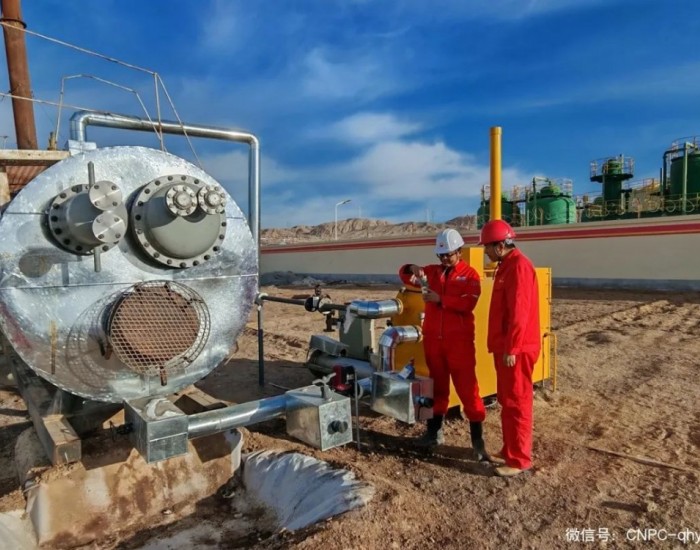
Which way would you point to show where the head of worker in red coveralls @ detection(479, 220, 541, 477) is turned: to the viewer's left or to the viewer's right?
to the viewer's left

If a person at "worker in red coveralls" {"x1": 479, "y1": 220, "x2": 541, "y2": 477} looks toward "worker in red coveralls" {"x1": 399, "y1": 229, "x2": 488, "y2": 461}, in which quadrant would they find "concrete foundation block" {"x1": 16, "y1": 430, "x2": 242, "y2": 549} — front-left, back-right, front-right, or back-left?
front-left

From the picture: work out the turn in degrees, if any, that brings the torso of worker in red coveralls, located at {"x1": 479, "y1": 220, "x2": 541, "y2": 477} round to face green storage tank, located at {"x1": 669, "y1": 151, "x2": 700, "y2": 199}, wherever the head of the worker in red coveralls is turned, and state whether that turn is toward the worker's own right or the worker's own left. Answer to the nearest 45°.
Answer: approximately 90° to the worker's own right

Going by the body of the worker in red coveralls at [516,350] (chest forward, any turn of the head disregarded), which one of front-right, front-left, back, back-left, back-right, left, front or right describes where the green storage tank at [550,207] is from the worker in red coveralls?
right

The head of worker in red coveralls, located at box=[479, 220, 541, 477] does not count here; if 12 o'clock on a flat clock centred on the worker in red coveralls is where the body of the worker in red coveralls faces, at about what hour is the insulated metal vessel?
The insulated metal vessel is roughly at 11 o'clock from the worker in red coveralls.

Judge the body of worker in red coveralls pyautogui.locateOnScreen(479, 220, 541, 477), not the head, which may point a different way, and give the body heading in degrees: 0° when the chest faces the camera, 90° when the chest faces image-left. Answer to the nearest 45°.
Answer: approximately 90°

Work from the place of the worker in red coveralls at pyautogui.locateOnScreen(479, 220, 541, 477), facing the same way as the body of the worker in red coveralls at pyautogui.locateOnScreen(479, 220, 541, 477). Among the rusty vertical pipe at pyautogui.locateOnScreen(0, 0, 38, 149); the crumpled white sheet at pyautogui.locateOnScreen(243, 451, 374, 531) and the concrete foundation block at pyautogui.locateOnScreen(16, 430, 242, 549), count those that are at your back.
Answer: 0

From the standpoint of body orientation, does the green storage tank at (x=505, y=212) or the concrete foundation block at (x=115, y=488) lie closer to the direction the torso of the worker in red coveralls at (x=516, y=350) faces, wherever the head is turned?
the concrete foundation block

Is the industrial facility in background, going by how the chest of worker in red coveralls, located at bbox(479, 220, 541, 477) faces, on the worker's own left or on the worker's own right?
on the worker's own right

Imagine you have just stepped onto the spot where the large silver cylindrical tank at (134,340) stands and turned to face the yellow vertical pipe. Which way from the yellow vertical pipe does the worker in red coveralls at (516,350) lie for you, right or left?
right

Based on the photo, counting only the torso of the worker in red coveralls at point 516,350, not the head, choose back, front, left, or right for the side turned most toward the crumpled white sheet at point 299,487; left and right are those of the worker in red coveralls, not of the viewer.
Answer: front

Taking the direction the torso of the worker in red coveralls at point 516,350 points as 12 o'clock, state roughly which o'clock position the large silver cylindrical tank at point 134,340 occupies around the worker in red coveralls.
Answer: The large silver cylindrical tank is roughly at 11 o'clock from the worker in red coveralls.
